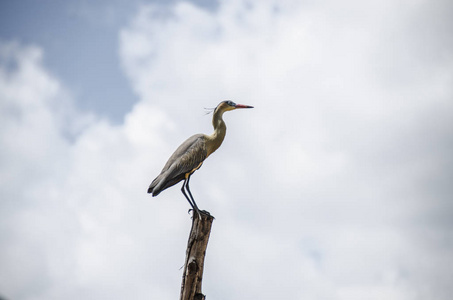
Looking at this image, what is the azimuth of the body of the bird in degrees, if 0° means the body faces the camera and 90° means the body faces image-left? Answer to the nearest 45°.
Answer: approximately 270°
